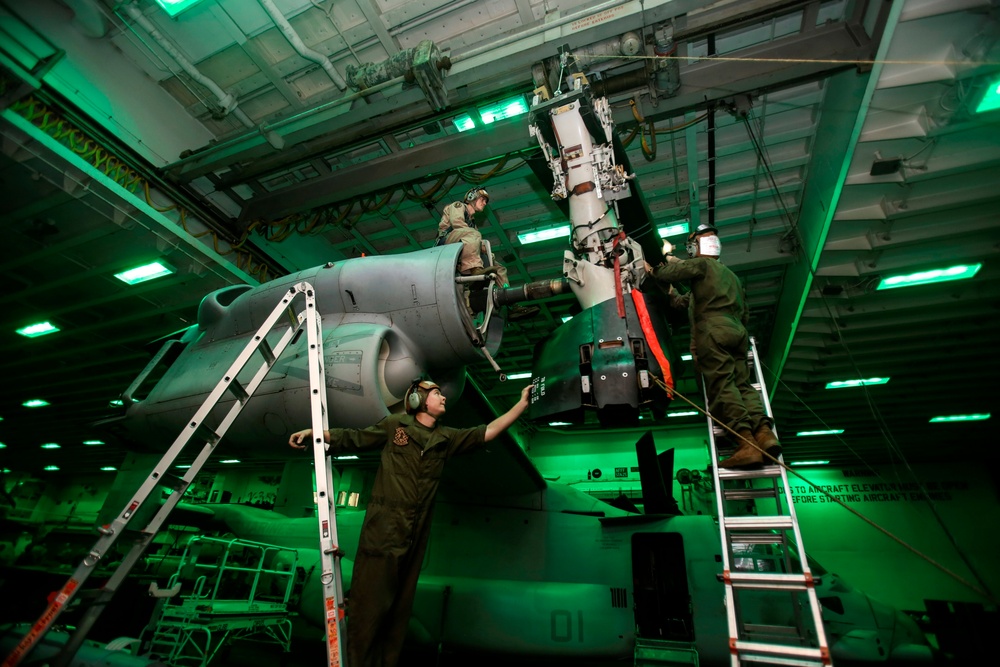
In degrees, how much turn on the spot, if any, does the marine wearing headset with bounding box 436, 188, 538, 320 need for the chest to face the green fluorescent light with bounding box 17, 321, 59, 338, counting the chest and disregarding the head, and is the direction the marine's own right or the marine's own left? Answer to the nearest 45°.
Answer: approximately 135° to the marine's own left

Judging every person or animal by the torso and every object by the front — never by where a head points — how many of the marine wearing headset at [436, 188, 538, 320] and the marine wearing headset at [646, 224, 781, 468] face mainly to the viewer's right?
1

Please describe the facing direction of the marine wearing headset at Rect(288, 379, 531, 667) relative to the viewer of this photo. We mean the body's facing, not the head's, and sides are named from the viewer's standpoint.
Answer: facing the viewer and to the right of the viewer

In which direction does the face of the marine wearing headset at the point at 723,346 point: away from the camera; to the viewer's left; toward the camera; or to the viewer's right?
to the viewer's left

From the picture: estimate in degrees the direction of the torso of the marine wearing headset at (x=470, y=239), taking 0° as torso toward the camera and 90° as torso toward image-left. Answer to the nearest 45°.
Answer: approximately 270°

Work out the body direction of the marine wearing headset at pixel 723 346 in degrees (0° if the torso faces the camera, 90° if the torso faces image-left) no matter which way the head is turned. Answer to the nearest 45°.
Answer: approximately 135°

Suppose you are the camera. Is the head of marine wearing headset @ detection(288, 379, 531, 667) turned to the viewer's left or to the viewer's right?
to the viewer's right

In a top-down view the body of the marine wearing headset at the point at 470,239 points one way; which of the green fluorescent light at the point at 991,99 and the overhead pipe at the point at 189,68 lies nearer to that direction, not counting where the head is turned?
the green fluorescent light

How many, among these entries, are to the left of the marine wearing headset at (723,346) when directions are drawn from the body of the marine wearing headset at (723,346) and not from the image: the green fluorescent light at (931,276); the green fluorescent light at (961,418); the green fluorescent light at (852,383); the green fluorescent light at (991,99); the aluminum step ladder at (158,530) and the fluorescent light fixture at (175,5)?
2

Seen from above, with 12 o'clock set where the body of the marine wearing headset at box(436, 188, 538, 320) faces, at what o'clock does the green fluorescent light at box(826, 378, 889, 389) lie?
The green fluorescent light is roughly at 11 o'clock from the marine wearing headset.

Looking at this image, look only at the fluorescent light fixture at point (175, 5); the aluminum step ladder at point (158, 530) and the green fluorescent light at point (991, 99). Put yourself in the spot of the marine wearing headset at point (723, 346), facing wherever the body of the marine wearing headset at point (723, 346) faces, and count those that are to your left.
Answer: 2

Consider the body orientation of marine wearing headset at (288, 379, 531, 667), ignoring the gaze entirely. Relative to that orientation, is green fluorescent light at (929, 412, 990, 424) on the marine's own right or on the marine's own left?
on the marine's own left
